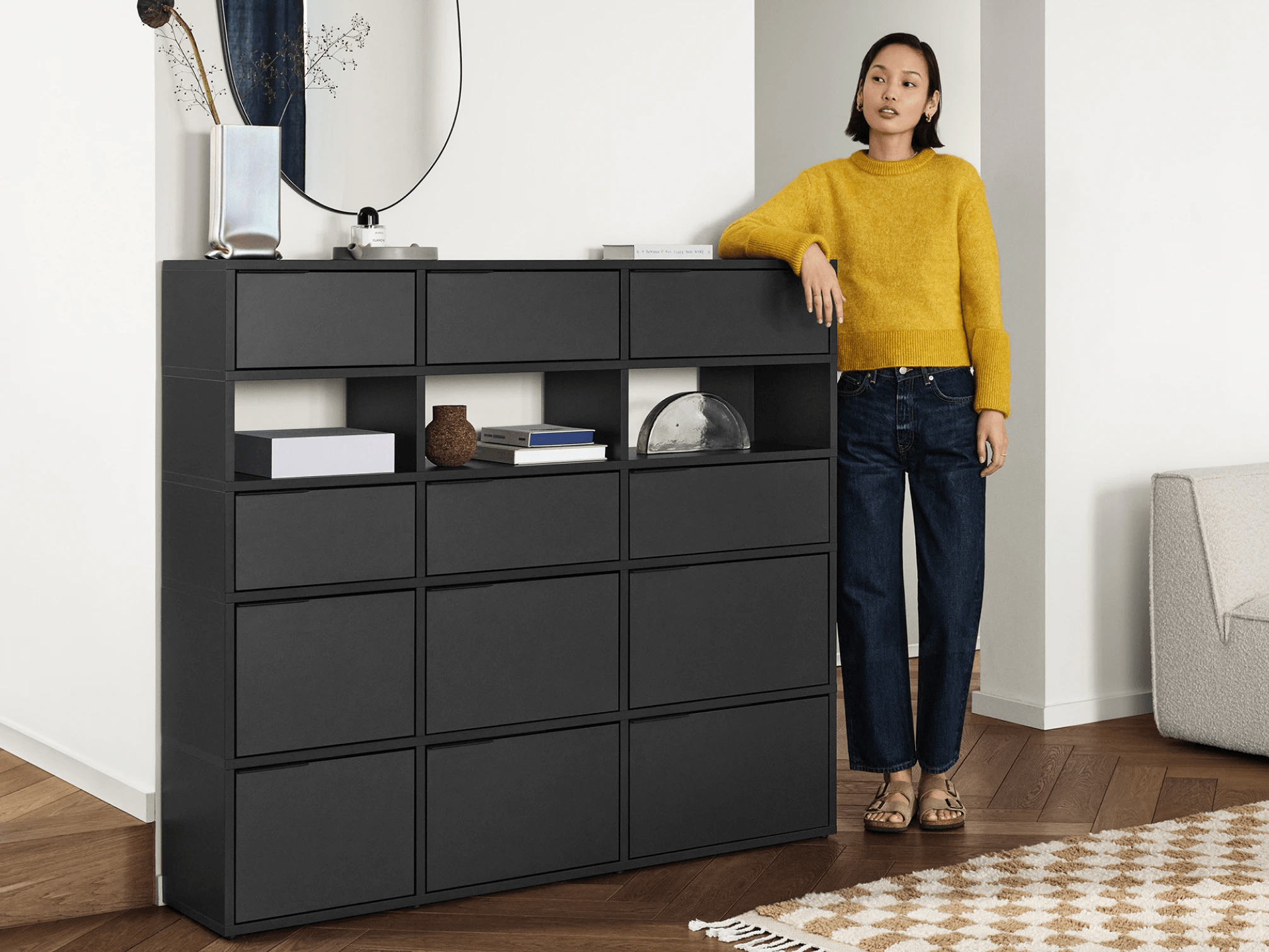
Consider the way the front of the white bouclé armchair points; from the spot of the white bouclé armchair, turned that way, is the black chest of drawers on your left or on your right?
on your right

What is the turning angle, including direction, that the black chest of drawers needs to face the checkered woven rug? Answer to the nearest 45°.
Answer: approximately 45° to its left

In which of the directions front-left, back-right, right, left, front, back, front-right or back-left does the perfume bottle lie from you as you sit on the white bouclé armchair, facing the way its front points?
right

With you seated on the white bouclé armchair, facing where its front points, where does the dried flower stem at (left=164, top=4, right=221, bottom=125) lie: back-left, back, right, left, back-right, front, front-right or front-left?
right

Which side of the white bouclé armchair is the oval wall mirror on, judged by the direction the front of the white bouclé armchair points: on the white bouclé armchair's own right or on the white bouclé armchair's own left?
on the white bouclé armchair's own right

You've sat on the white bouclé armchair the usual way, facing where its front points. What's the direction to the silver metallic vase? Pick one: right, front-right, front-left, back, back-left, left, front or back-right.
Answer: right

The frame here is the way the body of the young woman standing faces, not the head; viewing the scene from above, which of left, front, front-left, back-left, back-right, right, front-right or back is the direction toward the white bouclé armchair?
back-left

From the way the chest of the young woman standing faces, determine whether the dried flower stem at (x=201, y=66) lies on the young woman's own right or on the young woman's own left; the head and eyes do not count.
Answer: on the young woman's own right

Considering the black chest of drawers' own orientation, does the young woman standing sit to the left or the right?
on its left

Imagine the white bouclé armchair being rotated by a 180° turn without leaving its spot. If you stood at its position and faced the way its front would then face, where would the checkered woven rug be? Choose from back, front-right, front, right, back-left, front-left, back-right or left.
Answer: back-left

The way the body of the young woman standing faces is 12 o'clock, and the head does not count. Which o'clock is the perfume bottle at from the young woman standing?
The perfume bottle is roughly at 2 o'clock from the young woman standing.

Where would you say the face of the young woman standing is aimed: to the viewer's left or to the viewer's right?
to the viewer's left

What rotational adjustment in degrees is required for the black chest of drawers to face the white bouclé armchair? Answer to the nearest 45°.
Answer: approximately 90° to its left
